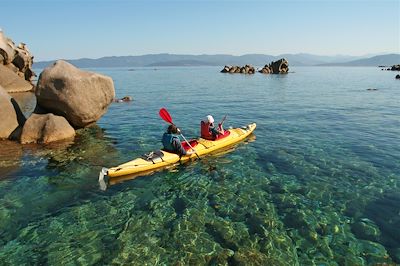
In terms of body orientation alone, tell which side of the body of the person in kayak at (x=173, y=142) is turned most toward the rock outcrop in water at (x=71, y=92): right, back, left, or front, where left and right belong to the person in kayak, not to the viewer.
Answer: left

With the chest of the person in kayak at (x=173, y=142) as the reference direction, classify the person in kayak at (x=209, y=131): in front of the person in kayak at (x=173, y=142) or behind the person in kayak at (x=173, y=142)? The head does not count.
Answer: in front

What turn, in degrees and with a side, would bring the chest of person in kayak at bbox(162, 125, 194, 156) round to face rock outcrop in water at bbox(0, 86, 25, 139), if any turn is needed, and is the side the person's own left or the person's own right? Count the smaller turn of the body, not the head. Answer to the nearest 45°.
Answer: approximately 90° to the person's own left

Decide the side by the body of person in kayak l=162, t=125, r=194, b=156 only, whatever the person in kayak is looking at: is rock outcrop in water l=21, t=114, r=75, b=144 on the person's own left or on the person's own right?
on the person's own left

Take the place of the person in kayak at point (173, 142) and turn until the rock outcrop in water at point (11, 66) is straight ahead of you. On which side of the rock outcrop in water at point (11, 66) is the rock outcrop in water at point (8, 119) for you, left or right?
left

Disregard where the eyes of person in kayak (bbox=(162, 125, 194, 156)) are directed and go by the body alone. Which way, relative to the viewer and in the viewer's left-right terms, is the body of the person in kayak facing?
facing away from the viewer and to the right of the viewer

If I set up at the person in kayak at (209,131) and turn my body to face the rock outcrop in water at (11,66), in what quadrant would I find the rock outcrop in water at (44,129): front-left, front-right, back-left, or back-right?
front-left

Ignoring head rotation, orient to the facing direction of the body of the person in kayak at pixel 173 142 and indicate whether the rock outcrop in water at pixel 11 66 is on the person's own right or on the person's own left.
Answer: on the person's own left
